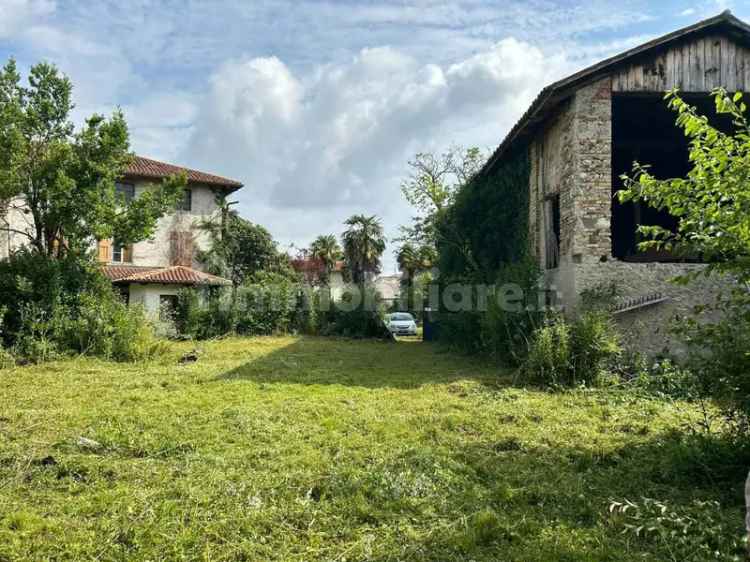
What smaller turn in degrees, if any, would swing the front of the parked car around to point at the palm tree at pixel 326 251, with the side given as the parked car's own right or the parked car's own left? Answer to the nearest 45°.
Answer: approximately 180°

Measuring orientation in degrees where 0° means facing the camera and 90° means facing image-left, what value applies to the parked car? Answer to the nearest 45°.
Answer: approximately 0°

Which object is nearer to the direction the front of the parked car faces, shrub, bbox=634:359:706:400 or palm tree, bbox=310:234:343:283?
the shrub

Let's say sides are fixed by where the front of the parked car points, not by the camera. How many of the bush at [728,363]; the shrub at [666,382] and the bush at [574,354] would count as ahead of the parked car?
3

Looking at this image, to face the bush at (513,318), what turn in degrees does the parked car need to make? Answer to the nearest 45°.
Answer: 0° — it already faces it

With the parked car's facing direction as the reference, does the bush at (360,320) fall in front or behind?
in front

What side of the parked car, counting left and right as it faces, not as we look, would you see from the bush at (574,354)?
front

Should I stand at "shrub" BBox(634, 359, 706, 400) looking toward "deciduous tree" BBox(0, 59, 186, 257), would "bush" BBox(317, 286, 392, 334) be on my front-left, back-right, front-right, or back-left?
front-right

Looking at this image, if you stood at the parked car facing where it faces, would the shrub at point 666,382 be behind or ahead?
ahead
